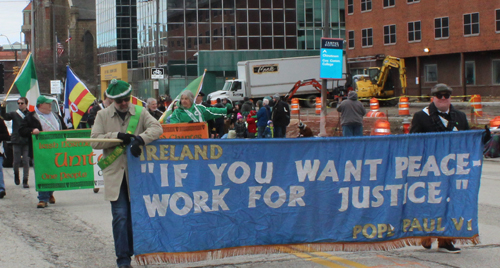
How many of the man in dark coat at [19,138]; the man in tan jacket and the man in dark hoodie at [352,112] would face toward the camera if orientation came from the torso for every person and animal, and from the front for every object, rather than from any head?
2

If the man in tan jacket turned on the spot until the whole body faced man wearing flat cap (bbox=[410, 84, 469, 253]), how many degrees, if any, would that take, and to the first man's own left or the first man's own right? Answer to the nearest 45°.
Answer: approximately 90° to the first man's own left

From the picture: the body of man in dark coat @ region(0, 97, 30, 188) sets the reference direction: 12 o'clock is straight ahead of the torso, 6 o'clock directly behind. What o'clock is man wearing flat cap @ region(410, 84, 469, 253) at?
The man wearing flat cap is roughly at 11 o'clock from the man in dark coat.

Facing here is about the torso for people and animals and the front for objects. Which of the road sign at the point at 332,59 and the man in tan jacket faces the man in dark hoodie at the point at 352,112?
the road sign

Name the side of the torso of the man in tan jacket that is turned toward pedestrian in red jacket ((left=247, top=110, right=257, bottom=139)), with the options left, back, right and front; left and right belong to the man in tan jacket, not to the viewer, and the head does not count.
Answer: back

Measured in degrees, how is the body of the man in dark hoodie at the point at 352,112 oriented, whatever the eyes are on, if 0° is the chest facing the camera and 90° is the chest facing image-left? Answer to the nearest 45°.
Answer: approximately 180°

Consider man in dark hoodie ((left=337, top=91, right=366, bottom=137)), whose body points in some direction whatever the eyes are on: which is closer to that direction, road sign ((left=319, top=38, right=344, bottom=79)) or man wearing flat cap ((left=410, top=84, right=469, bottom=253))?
the road sign

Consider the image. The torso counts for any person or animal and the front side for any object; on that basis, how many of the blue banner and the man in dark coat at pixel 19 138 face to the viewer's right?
0

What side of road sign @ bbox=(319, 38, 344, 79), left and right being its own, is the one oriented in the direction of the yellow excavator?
back
